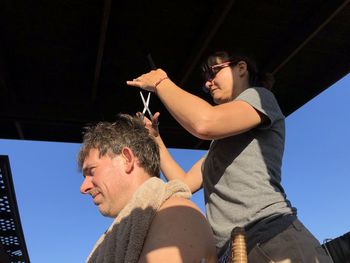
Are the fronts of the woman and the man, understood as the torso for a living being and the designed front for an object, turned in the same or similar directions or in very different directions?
same or similar directions

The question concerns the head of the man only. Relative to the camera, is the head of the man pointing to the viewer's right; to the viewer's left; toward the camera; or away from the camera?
to the viewer's left

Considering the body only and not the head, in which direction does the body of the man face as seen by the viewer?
to the viewer's left

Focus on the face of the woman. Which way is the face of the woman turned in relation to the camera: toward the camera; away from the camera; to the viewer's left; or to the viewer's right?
to the viewer's left

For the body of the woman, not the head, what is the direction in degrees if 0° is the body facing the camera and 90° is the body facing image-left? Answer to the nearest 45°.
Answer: approximately 90°

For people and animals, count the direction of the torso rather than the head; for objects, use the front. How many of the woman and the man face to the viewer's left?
2
